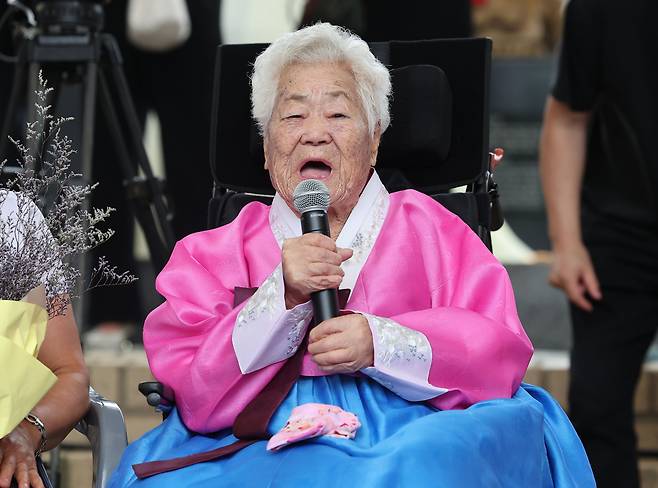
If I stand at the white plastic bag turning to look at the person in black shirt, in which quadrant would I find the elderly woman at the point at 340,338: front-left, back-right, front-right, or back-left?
front-right

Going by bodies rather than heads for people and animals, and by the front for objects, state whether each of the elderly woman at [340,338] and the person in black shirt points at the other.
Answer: no

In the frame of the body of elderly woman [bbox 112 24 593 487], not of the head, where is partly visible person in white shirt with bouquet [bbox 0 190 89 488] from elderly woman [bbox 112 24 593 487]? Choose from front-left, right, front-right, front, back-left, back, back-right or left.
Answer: right

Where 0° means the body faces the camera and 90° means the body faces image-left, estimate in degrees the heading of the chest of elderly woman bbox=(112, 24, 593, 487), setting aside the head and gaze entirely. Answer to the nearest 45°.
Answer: approximately 0°

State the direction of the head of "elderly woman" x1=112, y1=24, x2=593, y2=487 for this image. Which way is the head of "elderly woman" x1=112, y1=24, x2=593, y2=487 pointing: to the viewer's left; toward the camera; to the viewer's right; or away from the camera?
toward the camera

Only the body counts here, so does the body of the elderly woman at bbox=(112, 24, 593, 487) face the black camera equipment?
no

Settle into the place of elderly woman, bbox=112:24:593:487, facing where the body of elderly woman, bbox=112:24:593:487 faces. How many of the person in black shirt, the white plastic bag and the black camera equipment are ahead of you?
0
